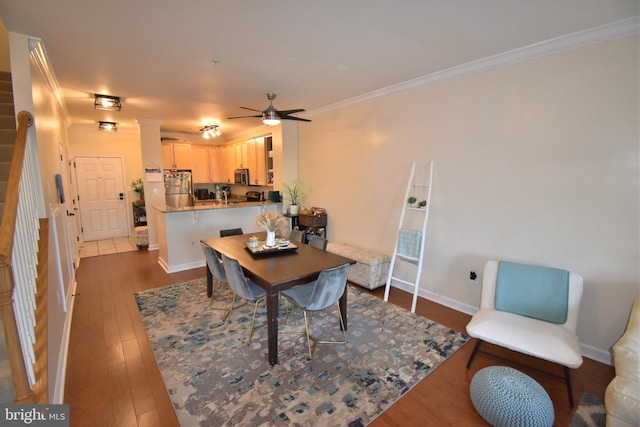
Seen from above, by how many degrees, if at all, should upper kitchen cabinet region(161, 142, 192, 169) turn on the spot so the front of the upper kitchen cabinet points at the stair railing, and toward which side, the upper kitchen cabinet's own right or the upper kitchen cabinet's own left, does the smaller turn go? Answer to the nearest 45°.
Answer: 0° — it already faces it

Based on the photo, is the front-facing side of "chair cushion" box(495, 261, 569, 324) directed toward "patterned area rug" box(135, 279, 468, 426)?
yes

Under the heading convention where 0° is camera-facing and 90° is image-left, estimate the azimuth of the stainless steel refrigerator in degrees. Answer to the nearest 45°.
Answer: approximately 0°

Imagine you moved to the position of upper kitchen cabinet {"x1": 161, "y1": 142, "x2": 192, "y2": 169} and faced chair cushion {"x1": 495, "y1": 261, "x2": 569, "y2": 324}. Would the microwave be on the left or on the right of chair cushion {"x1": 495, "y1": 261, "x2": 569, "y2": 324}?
left

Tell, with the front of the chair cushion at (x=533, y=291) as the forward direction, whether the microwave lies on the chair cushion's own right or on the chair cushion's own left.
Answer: on the chair cushion's own right

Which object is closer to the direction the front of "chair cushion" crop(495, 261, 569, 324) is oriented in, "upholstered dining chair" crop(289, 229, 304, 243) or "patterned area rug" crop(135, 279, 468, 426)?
the patterned area rug

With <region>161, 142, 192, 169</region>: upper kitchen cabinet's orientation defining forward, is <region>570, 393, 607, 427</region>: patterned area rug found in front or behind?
in front

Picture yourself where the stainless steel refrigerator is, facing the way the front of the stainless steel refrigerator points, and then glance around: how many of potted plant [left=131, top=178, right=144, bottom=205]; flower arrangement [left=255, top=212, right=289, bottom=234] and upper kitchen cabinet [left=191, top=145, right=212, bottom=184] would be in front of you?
1

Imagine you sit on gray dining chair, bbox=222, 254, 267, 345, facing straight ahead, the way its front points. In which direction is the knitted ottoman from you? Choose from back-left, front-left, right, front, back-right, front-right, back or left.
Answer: right

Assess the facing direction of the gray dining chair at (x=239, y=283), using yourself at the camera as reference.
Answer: facing away from the viewer and to the right of the viewer

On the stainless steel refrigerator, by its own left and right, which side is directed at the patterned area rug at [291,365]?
front

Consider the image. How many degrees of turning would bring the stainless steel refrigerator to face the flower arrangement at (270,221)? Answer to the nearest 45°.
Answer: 0° — it already faces it
